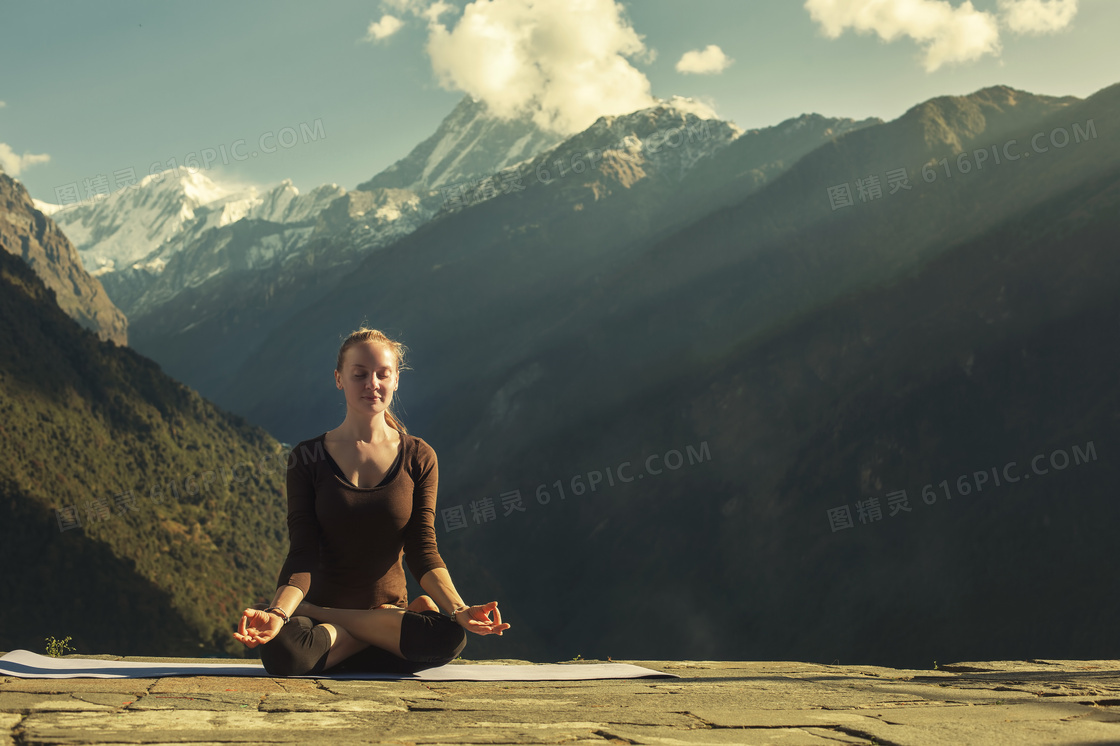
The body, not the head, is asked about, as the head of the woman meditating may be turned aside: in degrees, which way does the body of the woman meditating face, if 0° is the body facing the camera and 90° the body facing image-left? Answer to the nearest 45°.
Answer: approximately 0°
